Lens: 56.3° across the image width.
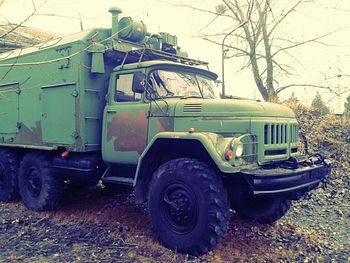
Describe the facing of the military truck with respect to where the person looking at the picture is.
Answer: facing the viewer and to the right of the viewer
